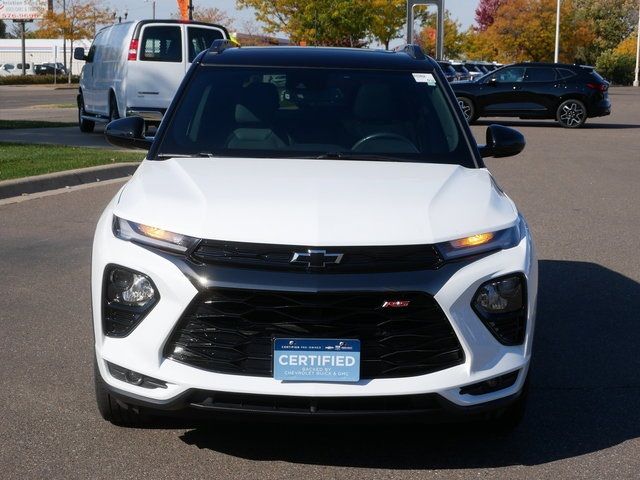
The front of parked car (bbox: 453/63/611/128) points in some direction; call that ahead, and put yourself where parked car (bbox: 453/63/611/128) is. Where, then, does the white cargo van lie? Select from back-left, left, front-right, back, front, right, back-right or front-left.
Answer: front-left

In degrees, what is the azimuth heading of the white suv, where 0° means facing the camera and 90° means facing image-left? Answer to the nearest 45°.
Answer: approximately 0°

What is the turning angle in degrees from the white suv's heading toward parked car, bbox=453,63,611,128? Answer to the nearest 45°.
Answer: approximately 180°

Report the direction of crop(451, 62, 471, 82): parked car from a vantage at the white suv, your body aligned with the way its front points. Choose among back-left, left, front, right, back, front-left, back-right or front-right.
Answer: back

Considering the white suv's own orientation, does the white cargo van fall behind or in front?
behind

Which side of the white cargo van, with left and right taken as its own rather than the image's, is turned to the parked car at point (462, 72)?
front

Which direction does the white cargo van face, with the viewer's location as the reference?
facing away from the viewer and to the left of the viewer

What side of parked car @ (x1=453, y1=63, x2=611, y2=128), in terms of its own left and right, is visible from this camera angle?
left

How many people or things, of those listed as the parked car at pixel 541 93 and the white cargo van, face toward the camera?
0

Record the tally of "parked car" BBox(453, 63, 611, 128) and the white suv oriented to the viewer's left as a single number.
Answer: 1

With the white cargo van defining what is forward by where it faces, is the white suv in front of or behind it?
behind
